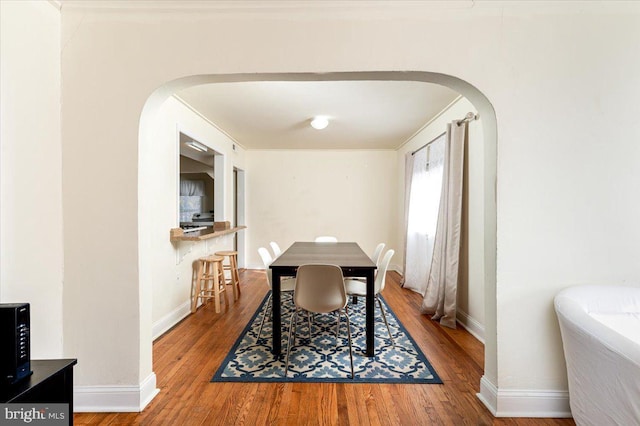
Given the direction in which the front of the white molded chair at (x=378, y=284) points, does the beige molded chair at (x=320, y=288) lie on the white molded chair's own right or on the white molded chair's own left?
on the white molded chair's own left

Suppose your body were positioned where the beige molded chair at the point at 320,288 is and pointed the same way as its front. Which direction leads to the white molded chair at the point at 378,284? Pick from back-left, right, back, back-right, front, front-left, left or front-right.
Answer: front-right

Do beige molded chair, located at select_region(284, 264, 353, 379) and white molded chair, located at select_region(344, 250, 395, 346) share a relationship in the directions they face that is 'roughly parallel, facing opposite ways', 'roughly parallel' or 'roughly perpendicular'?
roughly perpendicular

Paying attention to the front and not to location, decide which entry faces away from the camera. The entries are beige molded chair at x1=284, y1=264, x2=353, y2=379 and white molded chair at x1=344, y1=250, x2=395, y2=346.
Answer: beige molded chair at x1=284, y1=264, x2=353, y2=379

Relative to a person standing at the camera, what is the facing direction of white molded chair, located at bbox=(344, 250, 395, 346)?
facing to the left of the viewer

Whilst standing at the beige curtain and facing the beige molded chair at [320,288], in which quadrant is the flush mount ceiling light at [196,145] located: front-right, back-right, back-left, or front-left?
front-right

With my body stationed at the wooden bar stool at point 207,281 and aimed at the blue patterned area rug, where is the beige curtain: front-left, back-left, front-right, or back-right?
front-left

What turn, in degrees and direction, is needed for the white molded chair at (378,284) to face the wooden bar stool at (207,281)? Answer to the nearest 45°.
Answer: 0° — it already faces it

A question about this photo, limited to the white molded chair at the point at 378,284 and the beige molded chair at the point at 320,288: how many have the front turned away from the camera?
1

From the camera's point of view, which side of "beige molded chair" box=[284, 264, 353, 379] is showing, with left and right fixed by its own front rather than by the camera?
back

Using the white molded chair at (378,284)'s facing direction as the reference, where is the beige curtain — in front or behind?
behind

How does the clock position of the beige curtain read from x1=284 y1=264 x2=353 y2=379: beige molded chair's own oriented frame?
The beige curtain is roughly at 2 o'clock from the beige molded chair.

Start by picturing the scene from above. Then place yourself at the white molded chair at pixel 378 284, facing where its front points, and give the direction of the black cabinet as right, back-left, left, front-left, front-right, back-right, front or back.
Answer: front-left
